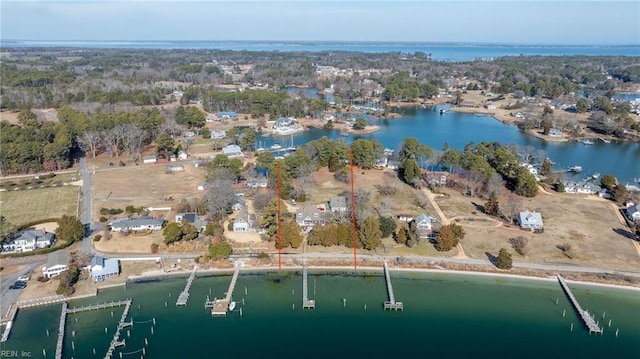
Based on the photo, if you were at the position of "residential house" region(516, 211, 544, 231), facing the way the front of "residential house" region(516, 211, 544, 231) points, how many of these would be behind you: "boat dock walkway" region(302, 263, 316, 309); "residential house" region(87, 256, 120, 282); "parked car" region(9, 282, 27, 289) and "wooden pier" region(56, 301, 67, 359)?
0

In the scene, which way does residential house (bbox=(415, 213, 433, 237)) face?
toward the camera

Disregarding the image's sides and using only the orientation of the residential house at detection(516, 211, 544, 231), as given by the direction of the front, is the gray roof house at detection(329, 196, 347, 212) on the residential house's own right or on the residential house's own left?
on the residential house's own right

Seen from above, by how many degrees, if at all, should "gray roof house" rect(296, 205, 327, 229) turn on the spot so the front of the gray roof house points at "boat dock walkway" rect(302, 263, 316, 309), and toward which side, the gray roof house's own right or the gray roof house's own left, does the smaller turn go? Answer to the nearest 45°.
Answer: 0° — it already faces it

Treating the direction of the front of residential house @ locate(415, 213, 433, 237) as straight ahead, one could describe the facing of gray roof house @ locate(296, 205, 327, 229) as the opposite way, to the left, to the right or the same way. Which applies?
the same way

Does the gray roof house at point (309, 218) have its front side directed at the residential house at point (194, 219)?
no

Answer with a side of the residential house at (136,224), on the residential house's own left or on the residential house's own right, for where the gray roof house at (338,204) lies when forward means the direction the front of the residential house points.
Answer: on the residential house's own left

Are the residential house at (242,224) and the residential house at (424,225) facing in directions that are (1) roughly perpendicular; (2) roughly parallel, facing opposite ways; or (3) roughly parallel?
roughly parallel

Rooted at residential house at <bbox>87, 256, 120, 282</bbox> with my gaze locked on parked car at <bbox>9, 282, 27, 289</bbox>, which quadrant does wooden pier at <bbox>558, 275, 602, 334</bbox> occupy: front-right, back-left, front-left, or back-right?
back-left

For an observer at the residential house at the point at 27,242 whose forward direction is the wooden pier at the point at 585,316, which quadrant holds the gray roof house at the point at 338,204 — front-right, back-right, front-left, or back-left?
front-left

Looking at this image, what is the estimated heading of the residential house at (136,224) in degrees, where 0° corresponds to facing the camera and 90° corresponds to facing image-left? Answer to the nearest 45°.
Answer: approximately 0°

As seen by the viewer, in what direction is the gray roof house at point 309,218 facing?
toward the camera

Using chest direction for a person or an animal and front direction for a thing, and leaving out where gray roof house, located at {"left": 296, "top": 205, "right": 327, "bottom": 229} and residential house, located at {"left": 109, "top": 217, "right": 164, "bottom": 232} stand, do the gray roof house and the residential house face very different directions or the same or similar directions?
same or similar directions

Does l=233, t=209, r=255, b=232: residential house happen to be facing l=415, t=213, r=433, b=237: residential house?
no

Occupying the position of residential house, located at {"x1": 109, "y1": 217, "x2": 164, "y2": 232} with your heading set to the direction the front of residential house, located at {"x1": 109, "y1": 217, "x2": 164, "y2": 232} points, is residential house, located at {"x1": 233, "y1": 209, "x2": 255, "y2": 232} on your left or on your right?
on your left

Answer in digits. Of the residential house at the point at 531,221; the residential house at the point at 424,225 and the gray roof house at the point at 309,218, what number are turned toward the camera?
3
